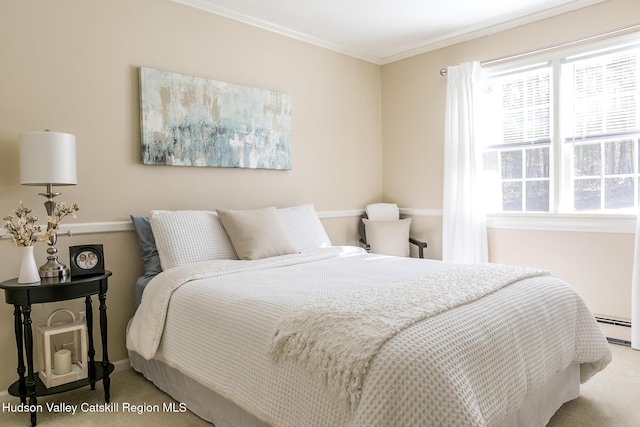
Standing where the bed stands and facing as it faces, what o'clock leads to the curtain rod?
The curtain rod is roughly at 9 o'clock from the bed.

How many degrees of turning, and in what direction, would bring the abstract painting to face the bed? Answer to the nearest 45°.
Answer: approximately 45° to its right

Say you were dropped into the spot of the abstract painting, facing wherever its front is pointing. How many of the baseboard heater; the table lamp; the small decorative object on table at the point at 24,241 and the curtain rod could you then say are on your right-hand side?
2

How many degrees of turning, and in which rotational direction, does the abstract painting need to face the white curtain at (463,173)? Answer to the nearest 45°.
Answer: approximately 45° to its left

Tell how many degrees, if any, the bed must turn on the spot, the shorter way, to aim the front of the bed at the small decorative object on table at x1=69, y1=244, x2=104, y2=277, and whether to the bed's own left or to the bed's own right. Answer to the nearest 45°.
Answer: approximately 135° to the bed's own right

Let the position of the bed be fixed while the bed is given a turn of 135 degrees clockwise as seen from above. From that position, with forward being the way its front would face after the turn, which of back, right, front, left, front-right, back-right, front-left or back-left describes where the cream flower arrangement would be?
front

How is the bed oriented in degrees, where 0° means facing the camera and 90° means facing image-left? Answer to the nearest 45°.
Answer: approximately 315°

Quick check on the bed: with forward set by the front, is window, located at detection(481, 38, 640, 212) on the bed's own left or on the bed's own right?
on the bed's own left

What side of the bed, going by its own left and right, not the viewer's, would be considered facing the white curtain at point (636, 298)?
left

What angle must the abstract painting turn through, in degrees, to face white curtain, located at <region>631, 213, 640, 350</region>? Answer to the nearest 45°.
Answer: approximately 45° to its left

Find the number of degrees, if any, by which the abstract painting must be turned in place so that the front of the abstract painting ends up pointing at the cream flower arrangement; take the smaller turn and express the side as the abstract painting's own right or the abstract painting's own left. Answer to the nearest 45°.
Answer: approximately 90° to the abstract painting's own right

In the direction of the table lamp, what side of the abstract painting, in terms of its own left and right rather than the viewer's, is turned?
right

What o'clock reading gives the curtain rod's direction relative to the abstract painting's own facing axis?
The curtain rod is roughly at 11 o'clock from the abstract painting.

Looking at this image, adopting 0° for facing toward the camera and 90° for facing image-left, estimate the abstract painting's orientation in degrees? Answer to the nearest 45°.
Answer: approximately 315°

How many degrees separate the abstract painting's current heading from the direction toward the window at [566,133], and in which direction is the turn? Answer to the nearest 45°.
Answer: approximately 45° to its left
